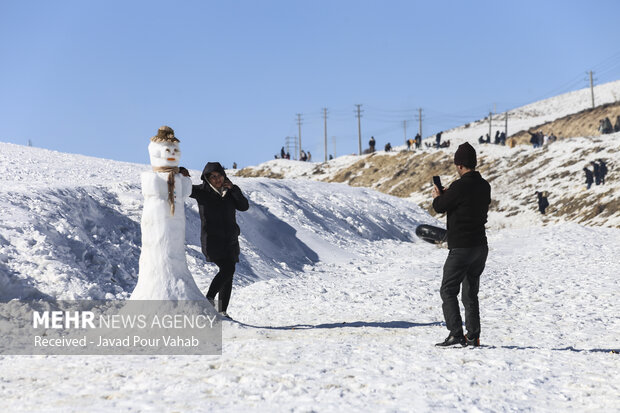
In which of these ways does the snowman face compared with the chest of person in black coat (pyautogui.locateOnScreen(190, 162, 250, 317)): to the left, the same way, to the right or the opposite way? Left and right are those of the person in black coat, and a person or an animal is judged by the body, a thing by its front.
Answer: the same way

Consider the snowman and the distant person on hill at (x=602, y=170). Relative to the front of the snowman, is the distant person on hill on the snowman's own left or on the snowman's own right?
on the snowman's own left

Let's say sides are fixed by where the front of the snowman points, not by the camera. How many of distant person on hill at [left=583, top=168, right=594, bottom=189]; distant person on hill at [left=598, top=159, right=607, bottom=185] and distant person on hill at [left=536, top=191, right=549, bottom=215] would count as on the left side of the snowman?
3

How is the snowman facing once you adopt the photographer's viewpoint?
facing the viewer and to the right of the viewer

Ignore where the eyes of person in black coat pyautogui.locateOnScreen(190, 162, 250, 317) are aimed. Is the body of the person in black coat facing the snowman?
no

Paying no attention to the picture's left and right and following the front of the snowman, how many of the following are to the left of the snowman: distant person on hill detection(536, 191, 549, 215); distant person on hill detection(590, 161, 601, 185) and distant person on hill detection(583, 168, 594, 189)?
3

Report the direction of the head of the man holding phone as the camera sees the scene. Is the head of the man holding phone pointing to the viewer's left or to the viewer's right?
to the viewer's left

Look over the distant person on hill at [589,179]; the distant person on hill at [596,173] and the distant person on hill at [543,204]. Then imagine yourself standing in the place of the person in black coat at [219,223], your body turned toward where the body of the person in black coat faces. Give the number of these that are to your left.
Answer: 3

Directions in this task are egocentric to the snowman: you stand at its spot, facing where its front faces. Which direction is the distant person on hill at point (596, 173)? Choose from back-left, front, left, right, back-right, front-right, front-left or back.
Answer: left

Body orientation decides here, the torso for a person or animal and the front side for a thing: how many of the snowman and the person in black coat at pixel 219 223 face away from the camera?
0

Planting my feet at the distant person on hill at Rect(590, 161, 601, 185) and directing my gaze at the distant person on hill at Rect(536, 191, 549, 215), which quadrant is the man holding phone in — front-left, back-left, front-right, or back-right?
front-left

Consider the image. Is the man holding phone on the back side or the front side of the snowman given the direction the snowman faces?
on the front side

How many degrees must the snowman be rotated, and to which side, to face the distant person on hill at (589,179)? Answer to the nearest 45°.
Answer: approximately 90° to its left

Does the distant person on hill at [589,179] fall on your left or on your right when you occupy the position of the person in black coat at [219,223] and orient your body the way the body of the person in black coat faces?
on your left

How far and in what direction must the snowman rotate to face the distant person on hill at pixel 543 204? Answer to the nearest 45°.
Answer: approximately 90° to its left

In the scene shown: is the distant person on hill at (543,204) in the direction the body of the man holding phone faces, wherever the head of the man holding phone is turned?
no

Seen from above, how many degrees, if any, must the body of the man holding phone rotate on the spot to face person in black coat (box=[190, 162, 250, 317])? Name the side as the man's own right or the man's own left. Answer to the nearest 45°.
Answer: approximately 45° to the man's own left

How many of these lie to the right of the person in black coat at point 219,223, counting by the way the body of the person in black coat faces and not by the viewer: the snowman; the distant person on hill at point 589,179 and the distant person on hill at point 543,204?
1

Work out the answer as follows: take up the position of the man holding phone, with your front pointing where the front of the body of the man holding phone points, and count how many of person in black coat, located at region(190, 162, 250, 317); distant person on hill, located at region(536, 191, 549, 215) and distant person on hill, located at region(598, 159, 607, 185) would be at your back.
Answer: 0

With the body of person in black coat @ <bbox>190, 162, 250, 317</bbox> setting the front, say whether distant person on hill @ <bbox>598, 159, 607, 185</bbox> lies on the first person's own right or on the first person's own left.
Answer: on the first person's own left

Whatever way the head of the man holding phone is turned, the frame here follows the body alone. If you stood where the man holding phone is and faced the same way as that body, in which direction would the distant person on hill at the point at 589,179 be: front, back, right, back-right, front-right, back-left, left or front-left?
front-right

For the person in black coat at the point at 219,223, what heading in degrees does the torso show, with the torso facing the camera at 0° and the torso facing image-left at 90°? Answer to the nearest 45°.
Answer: approximately 315°
